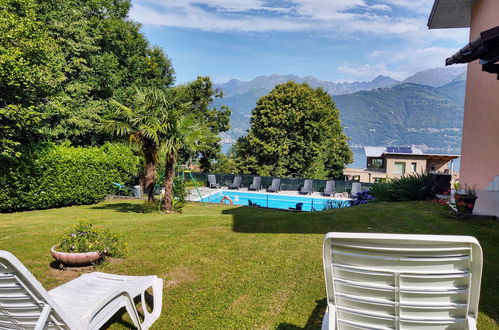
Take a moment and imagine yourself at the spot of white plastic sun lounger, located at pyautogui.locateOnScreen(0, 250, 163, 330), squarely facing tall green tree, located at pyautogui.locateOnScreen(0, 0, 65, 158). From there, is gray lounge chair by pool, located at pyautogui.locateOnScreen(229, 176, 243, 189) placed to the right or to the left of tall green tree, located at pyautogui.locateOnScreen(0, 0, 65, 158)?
right

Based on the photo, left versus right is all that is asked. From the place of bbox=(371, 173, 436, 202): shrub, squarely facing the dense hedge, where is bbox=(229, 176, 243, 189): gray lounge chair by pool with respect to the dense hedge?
right

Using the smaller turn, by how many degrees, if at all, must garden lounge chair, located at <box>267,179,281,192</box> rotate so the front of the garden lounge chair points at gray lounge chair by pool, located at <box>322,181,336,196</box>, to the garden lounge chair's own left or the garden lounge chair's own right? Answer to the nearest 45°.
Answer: approximately 135° to the garden lounge chair's own left

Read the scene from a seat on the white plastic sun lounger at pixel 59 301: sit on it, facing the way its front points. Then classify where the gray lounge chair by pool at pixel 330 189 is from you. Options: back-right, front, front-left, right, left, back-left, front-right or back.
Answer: front

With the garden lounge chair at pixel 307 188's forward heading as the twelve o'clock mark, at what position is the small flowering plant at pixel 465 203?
The small flowering plant is roughly at 10 o'clock from the garden lounge chair.

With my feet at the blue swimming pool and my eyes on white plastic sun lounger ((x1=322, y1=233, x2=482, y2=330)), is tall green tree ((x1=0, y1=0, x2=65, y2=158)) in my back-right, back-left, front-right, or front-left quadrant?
front-right

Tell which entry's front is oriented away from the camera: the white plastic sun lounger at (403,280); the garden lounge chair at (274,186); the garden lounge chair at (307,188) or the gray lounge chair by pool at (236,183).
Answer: the white plastic sun lounger

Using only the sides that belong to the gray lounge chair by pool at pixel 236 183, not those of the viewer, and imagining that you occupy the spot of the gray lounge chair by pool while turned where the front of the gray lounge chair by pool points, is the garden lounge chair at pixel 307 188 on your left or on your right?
on your left

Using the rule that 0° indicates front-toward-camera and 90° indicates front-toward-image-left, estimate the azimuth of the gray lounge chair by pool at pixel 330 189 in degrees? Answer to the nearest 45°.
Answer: approximately 45°

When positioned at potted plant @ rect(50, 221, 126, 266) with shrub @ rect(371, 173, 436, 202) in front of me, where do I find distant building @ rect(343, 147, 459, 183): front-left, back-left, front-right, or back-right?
front-left

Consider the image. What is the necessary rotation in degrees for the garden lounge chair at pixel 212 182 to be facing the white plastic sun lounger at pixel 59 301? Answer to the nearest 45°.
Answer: approximately 45° to its right

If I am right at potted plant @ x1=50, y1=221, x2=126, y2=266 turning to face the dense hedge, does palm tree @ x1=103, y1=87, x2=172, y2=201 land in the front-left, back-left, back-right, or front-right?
front-right

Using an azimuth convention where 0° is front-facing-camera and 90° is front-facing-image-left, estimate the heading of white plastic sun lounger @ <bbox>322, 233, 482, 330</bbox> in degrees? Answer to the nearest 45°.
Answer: approximately 180°

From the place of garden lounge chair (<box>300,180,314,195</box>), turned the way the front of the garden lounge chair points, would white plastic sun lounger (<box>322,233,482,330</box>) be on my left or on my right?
on my left
